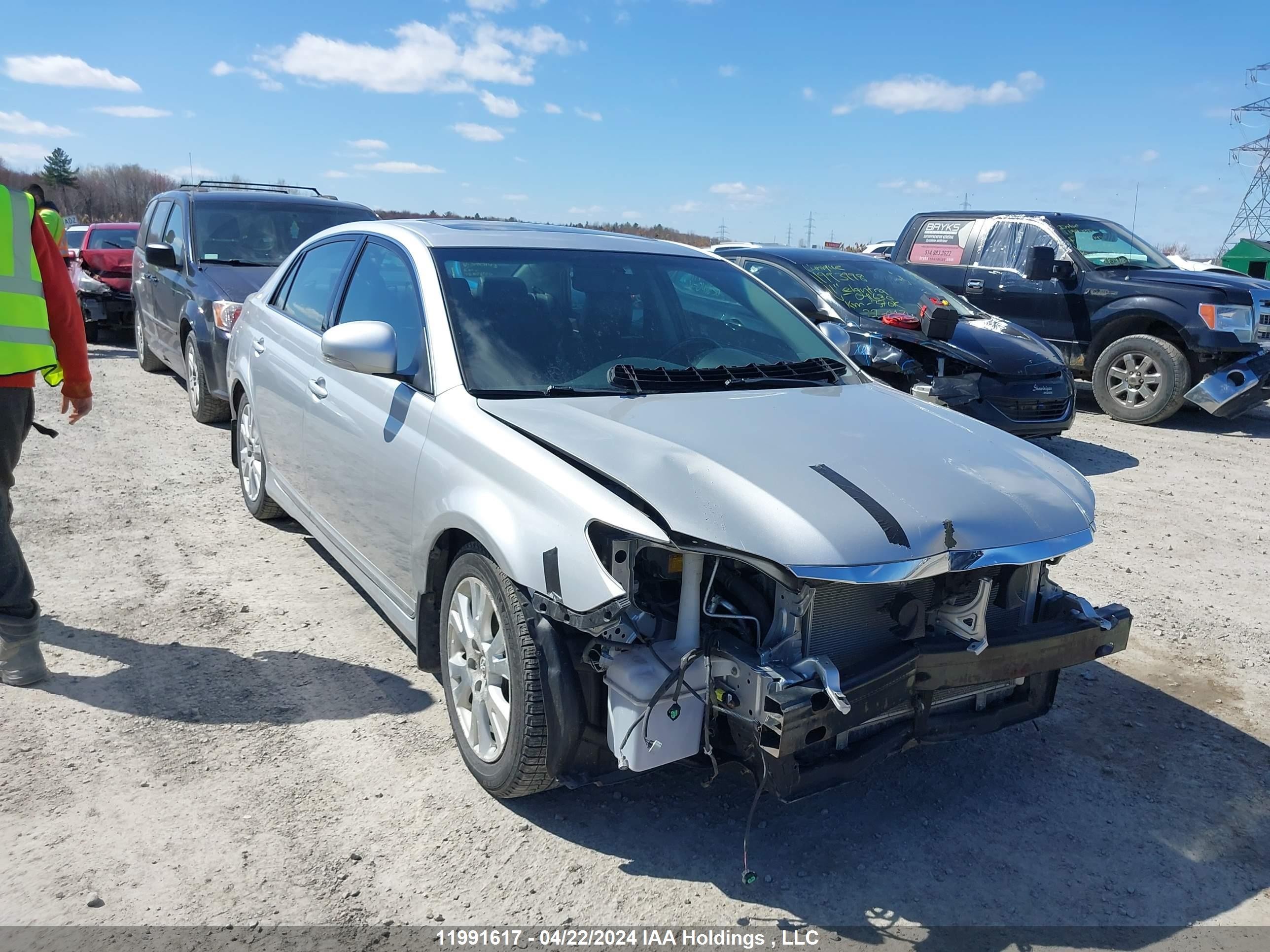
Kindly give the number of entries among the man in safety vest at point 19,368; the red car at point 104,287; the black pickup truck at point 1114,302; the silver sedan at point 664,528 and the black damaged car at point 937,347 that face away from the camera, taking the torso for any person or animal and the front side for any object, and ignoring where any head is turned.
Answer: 1

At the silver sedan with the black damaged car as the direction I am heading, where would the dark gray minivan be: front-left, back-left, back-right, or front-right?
front-left

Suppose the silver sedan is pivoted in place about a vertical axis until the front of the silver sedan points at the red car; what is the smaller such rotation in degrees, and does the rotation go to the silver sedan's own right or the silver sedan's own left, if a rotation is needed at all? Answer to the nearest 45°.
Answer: approximately 180°

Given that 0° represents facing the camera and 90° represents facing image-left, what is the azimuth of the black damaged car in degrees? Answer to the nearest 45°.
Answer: approximately 315°

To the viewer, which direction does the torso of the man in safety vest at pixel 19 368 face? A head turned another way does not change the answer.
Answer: away from the camera

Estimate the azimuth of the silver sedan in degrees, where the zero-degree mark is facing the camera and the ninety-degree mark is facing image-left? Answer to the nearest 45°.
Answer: approximately 315°

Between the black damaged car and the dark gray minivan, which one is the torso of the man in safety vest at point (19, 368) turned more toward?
the dark gray minivan

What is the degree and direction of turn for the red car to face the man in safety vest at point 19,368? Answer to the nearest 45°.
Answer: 0° — it already faces them

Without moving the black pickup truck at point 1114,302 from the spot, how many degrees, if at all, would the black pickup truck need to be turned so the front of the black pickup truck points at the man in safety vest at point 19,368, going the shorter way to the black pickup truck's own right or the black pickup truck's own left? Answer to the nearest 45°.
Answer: approximately 90° to the black pickup truck's own right

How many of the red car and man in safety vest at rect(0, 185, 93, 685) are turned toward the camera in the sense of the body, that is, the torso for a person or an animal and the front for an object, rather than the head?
1

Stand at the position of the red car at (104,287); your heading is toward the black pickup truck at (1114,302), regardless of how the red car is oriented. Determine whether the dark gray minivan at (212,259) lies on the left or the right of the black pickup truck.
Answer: right

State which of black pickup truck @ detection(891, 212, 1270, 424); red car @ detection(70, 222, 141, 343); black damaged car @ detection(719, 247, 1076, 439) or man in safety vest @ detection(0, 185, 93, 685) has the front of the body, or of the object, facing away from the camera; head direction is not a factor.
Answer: the man in safety vest

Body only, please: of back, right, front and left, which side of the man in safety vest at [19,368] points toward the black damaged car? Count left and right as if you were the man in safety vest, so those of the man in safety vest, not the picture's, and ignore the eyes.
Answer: right

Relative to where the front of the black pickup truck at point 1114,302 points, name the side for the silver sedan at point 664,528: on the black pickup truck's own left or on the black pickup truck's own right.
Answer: on the black pickup truck's own right

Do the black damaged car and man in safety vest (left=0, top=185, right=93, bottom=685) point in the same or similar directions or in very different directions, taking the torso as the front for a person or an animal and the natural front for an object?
very different directions

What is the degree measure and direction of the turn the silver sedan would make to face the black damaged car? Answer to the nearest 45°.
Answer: approximately 135° to its left

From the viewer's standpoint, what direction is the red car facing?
toward the camera

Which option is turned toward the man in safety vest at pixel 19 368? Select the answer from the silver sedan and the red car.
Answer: the red car
